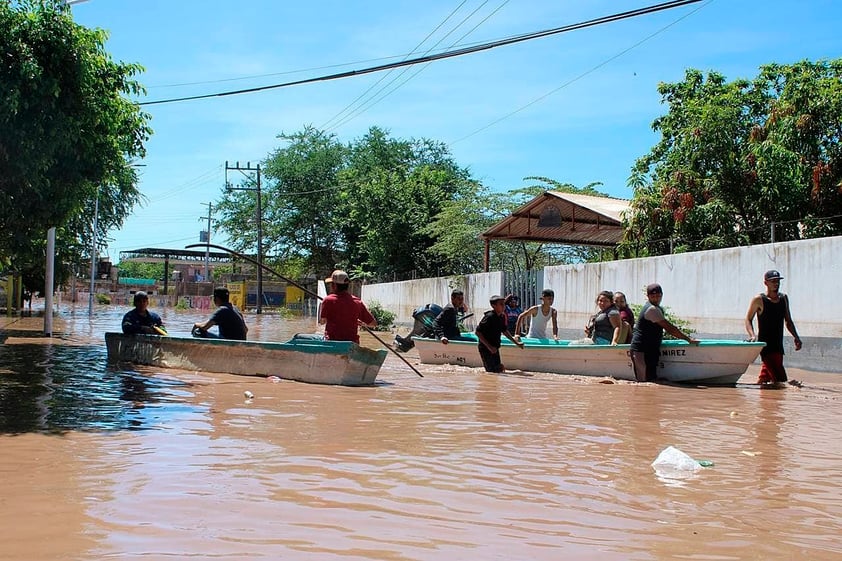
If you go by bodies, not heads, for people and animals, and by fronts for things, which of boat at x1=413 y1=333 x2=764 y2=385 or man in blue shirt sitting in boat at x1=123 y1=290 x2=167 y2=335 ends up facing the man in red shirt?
the man in blue shirt sitting in boat

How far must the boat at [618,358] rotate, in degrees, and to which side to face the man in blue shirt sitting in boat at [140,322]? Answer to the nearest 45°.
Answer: approximately 135° to its right

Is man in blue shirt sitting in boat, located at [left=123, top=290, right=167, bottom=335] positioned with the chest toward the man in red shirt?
yes
